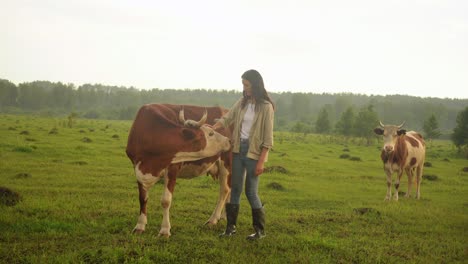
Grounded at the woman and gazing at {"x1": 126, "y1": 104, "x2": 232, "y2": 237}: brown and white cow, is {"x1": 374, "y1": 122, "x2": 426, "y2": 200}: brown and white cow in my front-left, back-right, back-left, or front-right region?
back-right

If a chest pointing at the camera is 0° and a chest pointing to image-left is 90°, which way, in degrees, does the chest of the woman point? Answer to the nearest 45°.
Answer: approximately 45°

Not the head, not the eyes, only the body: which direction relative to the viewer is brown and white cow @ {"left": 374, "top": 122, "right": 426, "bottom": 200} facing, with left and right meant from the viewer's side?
facing the viewer and to the left of the viewer

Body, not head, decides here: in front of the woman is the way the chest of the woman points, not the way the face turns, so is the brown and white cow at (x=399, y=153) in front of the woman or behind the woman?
behind
